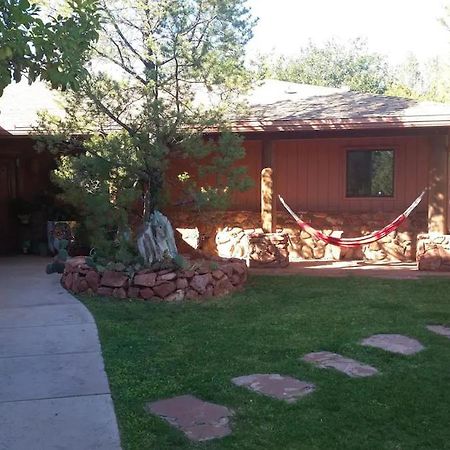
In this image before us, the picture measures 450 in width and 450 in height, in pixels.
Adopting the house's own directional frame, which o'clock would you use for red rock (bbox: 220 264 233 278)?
The red rock is roughly at 1 o'clock from the house.

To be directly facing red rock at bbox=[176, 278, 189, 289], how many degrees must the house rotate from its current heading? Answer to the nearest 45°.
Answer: approximately 45° to its right

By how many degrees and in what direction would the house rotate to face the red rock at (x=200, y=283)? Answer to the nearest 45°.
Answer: approximately 45° to its right

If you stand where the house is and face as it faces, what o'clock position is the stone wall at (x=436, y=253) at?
The stone wall is roughly at 11 o'clock from the house.

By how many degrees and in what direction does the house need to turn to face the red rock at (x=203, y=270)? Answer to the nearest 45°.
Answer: approximately 45° to its right

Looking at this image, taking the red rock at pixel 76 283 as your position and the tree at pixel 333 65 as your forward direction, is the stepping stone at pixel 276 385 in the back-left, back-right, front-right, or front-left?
back-right

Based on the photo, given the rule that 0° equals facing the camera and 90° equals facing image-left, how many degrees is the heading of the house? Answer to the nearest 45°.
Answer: approximately 0°

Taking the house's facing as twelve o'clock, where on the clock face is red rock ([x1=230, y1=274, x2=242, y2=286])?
The red rock is roughly at 1 o'clock from the house.

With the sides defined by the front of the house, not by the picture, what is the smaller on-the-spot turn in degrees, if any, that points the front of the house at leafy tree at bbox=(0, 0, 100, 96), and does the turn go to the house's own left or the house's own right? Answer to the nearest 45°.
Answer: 0° — it already faces it

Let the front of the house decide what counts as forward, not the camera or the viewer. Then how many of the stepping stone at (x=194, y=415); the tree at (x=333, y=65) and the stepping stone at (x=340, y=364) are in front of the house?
2
